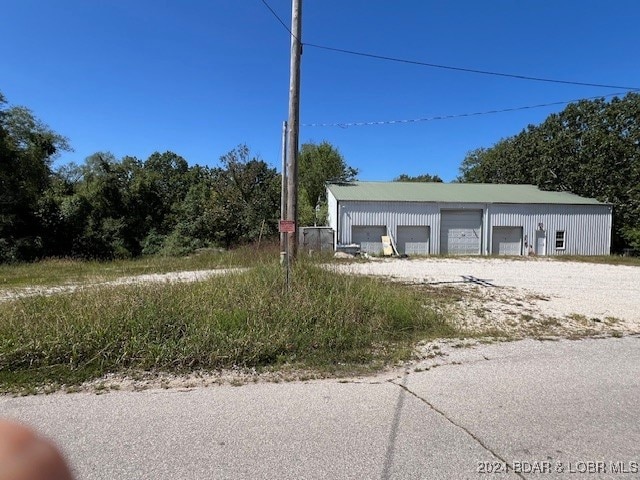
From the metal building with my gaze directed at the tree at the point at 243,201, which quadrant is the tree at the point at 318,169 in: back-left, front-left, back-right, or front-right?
front-right

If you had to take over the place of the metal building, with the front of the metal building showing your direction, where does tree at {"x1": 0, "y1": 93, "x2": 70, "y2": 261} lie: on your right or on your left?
on your right

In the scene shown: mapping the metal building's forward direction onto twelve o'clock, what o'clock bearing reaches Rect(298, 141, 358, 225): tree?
The tree is roughly at 4 o'clock from the metal building.

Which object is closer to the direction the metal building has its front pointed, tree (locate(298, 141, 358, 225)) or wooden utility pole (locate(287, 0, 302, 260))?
the wooden utility pole

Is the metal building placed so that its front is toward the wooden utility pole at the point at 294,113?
yes

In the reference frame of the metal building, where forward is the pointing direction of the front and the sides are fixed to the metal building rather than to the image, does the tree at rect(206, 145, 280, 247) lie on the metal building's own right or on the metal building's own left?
on the metal building's own right

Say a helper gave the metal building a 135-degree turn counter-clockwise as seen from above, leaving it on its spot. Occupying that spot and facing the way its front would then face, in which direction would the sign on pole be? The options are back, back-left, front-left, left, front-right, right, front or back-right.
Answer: back-right

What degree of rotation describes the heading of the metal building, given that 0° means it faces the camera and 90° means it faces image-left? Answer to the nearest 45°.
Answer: approximately 0°

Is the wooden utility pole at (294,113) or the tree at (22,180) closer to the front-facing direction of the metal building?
the wooden utility pole
